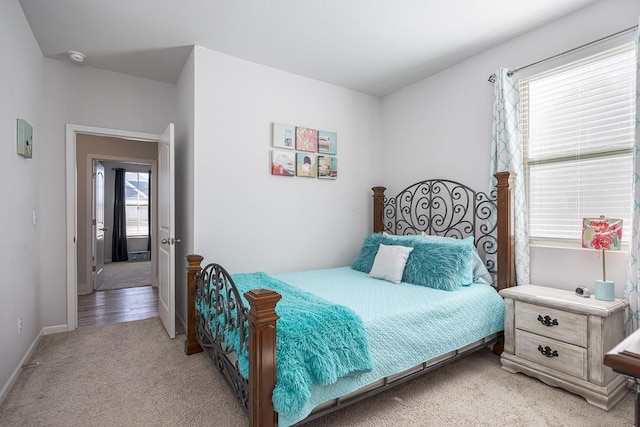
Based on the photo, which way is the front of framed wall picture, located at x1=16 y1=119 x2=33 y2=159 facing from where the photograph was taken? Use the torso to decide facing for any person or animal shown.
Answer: facing to the right of the viewer

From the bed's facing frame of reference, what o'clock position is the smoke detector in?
The smoke detector is roughly at 2 o'clock from the bed.

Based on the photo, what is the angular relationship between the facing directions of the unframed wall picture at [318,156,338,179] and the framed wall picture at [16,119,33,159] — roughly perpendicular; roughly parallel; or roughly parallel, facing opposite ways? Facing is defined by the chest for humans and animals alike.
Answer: roughly perpendicular

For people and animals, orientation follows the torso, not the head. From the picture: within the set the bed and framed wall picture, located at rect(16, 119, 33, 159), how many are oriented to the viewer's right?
1

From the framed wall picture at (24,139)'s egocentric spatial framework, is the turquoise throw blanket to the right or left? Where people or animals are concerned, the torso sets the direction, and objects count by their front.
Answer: on its right

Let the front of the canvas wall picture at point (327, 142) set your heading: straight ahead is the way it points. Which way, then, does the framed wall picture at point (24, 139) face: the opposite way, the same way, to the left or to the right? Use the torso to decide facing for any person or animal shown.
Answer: to the left

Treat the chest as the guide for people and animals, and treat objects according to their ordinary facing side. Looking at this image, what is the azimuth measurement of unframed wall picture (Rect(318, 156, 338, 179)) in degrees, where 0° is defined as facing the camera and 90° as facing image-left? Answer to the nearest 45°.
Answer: approximately 315°

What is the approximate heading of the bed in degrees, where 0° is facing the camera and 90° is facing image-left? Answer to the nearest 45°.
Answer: approximately 45°
